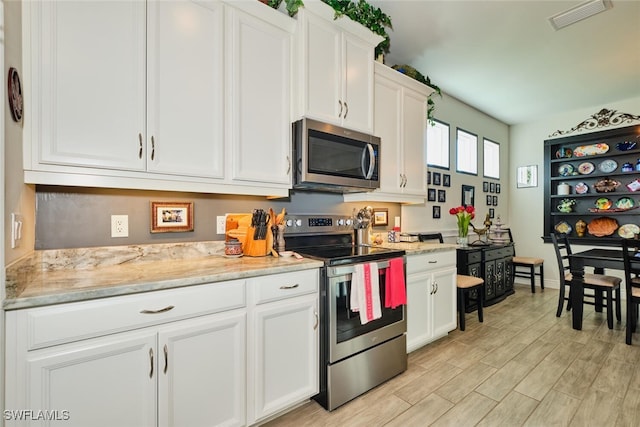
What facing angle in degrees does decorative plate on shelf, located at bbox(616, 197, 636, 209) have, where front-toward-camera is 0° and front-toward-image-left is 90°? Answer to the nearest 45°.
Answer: approximately 0°

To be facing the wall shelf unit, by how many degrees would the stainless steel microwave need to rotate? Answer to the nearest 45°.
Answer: approximately 90° to its left

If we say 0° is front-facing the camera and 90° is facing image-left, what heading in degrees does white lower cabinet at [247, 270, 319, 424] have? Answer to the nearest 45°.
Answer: approximately 315°

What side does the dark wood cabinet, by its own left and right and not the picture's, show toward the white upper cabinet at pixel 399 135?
right

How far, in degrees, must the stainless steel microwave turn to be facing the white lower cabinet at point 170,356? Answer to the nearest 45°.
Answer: approximately 90° to its right

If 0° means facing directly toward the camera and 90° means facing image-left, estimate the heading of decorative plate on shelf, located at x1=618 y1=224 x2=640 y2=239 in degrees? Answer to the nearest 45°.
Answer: approximately 0°

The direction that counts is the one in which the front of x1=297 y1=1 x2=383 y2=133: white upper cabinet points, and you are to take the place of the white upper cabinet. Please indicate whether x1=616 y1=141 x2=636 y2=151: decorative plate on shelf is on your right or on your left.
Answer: on your left

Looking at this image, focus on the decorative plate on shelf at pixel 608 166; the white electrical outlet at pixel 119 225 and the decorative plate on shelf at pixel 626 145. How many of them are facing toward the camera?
3

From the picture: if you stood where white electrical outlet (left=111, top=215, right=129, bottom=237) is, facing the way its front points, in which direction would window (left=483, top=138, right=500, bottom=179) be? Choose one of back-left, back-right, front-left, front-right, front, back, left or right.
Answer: left

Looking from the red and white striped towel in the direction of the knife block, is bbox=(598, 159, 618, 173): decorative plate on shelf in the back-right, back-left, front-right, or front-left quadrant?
back-right

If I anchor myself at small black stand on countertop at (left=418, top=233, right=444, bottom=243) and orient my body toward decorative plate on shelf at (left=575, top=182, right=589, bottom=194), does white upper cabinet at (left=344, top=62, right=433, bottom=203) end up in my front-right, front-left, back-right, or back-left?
back-right

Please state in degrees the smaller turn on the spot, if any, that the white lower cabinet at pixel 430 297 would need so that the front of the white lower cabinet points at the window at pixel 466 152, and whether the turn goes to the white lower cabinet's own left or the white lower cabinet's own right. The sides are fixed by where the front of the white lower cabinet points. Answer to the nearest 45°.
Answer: approximately 135° to the white lower cabinet's own left

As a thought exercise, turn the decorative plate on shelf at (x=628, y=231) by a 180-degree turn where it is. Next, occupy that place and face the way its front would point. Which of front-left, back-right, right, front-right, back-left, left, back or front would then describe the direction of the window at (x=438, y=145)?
back-left
